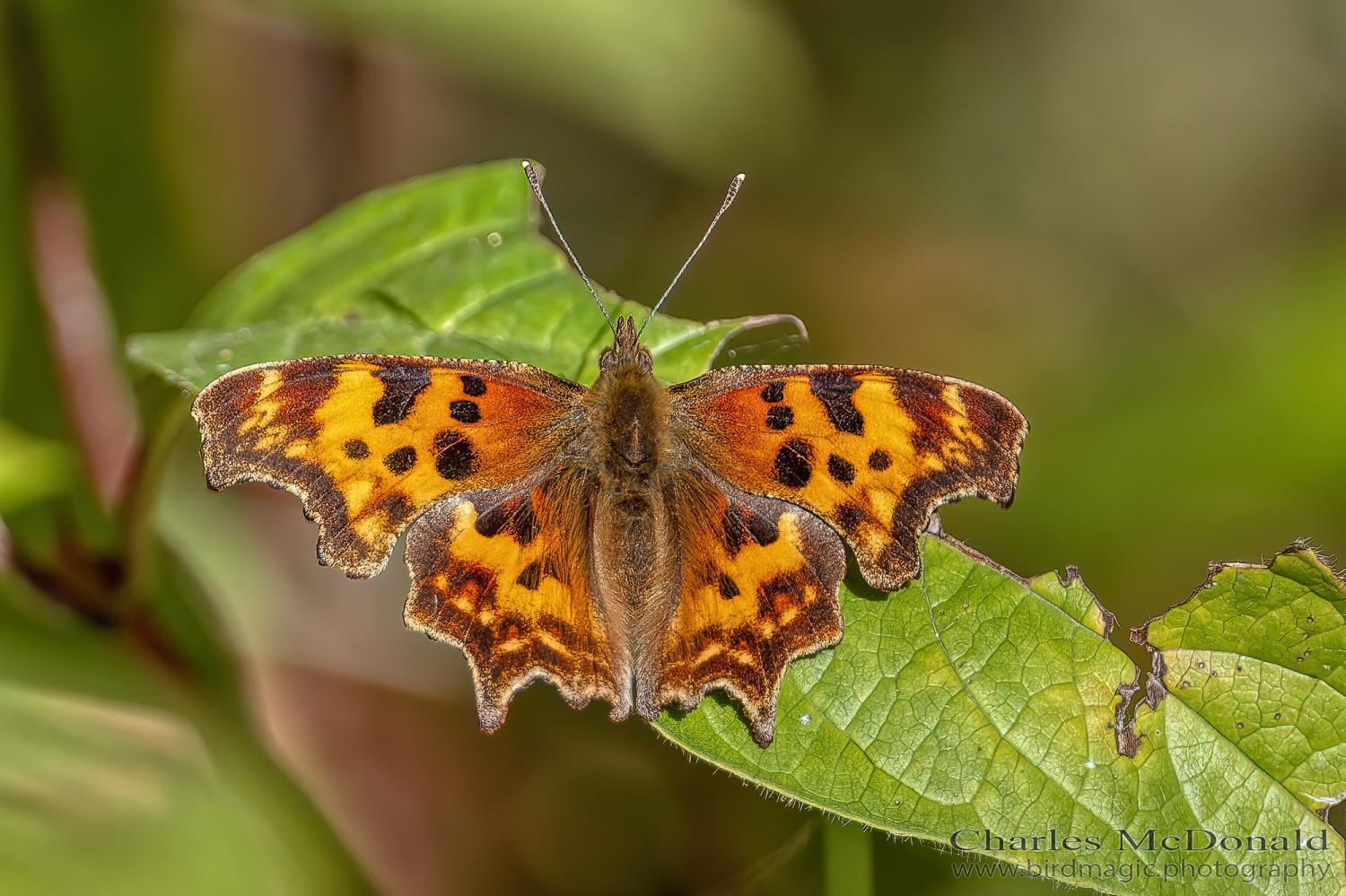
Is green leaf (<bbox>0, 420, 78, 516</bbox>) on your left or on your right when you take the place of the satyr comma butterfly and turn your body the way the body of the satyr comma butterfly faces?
on your left

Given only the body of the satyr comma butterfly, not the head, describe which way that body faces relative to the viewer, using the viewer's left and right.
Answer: facing away from the viewer

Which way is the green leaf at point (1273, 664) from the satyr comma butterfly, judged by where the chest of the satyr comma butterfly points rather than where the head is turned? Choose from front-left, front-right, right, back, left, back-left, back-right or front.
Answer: right

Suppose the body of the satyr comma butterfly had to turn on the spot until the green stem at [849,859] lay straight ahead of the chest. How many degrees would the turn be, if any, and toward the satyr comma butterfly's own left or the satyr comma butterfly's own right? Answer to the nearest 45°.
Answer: approximately 90° to the satyr comma butterfly's own right
